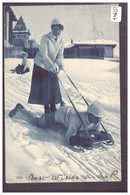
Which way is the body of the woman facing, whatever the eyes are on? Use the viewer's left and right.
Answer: facing the viewer and to the right of the viewer
